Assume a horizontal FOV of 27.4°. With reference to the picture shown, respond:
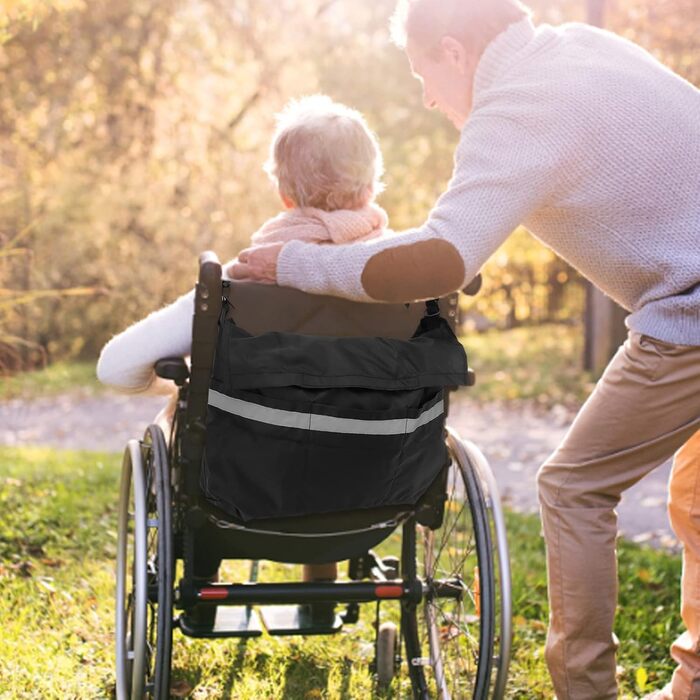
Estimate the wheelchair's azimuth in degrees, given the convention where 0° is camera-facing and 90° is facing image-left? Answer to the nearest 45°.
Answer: approximately 180°

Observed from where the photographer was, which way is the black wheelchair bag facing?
facing the viewer
